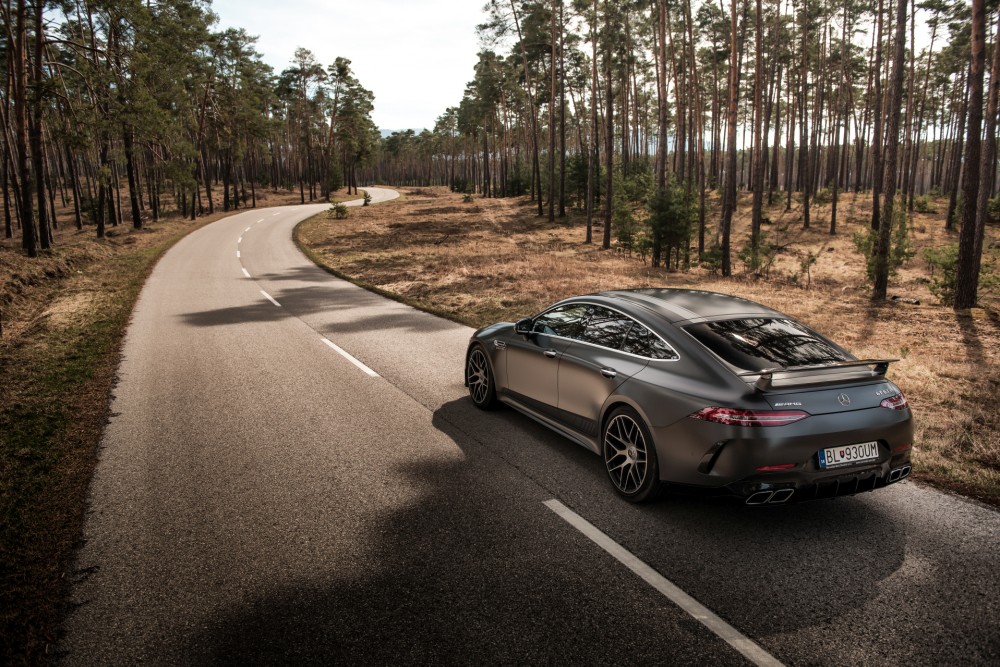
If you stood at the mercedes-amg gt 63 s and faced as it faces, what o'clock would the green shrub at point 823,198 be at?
The green shrub is roughly at 2 o'clock from the mercedes-amg gt 63 s.

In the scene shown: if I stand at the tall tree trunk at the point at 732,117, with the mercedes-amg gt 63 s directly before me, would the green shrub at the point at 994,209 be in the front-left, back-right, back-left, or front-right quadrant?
back-left

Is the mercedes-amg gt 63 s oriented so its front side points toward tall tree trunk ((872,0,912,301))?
no

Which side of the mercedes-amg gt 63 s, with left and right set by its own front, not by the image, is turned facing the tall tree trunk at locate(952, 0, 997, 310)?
right

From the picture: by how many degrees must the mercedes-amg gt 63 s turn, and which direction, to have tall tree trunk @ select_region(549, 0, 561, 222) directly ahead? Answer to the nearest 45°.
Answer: approximately 45° to its right

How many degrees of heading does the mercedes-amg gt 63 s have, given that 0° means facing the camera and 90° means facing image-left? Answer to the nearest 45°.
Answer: approximately 135°

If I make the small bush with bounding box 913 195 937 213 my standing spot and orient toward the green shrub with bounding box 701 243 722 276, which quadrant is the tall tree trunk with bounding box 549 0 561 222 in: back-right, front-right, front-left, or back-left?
front-right

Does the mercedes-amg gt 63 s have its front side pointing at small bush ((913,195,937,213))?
no

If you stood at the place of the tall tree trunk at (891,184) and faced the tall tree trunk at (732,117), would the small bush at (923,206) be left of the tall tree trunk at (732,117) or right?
right
